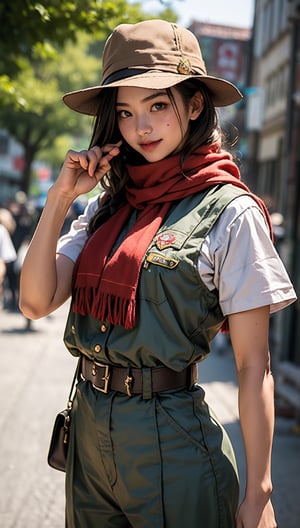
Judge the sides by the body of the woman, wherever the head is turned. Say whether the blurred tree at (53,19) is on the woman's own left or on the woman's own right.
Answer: on the woman's own right

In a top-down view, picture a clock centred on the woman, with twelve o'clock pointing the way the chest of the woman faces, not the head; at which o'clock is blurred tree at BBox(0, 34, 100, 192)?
The blurred tree is roughly at 4 o'clock from the woman.

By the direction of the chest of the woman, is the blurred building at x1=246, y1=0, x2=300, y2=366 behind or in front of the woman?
behind

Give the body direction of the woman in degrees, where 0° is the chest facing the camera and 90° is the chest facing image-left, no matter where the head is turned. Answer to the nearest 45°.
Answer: approximately 45°
